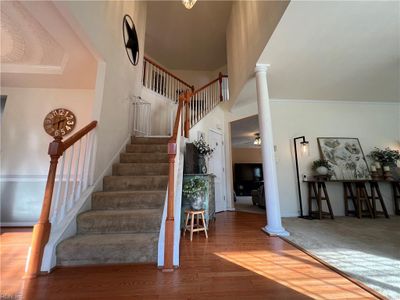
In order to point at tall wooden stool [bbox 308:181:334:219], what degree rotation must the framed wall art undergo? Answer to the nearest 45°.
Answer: approximately 45° to its right

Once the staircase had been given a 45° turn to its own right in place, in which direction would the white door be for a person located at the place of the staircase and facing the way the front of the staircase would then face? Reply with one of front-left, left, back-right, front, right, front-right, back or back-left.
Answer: back

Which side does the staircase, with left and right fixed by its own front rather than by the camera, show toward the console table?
left

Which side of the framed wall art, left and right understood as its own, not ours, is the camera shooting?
front

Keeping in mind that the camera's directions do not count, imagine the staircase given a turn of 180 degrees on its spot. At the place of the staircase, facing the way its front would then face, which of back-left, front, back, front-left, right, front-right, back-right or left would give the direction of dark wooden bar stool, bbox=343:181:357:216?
right

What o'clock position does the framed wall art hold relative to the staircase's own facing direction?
The framed wall art is roughly at 9 o'clock from the staircase.

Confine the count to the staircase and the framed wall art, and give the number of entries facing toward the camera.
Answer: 2

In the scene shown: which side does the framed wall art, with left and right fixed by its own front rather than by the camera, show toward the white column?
right

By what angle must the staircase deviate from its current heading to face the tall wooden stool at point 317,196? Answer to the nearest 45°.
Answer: approximately 90° to its left

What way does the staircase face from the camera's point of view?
toward the camera

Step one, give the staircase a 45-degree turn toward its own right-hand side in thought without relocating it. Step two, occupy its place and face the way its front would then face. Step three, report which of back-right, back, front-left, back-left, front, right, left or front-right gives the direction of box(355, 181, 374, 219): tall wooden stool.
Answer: back-left

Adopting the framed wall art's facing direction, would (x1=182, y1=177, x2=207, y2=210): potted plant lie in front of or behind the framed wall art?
in front
